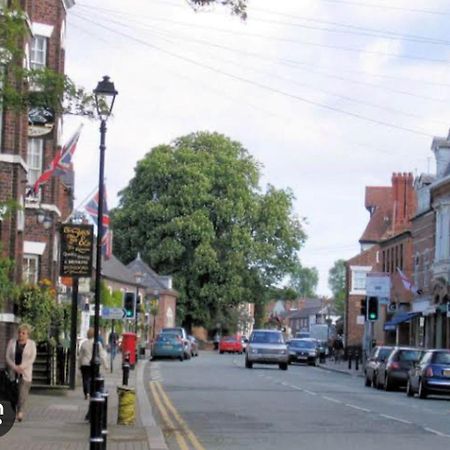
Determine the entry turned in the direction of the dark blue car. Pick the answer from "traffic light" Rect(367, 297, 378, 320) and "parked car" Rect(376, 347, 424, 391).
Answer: the traffic light

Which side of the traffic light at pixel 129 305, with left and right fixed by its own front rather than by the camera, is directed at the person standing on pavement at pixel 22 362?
front

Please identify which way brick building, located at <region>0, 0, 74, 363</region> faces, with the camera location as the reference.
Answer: facing the viewer and to the right of the viewer

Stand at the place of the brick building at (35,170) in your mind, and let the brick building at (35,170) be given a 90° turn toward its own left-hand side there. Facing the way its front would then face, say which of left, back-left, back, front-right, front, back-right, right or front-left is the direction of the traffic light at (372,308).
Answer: front

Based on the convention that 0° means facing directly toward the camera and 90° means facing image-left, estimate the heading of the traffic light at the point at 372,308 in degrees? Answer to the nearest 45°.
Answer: approximately 0°

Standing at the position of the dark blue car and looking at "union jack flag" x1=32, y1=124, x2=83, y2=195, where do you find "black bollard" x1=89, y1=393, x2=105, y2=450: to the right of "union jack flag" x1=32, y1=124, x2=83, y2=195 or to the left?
left

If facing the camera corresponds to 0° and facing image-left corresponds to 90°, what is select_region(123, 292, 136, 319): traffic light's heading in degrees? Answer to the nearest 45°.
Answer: approximately 0°

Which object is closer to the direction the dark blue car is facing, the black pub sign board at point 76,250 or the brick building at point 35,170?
the brick building
